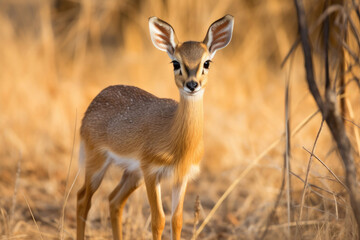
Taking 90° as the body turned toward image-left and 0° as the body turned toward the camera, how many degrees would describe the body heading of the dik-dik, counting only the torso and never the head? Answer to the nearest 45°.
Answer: approximately 315°
